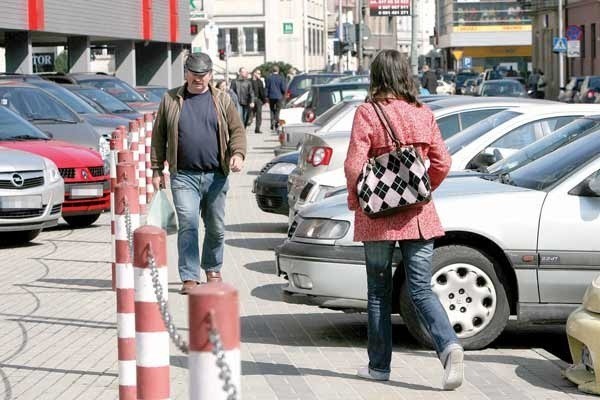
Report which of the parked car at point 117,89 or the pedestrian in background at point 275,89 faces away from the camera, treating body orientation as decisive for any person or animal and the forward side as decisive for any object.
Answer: the pedestrian in background

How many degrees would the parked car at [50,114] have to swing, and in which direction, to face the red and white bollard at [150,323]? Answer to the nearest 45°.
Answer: approximately 45° to its right

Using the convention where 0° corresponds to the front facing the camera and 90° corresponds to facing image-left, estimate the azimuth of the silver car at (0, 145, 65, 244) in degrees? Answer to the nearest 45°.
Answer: approximately 315°

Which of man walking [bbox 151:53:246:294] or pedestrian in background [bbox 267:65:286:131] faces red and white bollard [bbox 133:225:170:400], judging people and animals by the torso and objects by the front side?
the man walking

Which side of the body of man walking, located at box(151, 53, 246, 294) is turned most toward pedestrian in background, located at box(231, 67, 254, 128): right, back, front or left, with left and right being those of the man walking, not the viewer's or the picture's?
back

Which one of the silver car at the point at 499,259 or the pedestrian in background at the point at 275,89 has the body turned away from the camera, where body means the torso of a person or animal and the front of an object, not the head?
the pedestrian in background

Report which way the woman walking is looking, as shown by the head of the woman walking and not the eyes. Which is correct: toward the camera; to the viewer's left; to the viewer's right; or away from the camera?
away from the camera

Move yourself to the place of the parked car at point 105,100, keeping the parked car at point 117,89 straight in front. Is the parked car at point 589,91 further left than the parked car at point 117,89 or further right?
right
